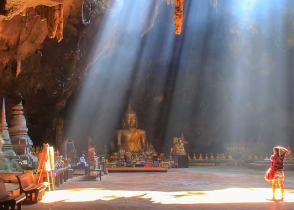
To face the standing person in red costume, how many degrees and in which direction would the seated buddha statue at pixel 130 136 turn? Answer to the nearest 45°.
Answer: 0° — it already faces them

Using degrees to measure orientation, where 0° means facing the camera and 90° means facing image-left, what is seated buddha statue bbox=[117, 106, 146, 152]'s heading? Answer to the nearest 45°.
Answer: approximately 0°
